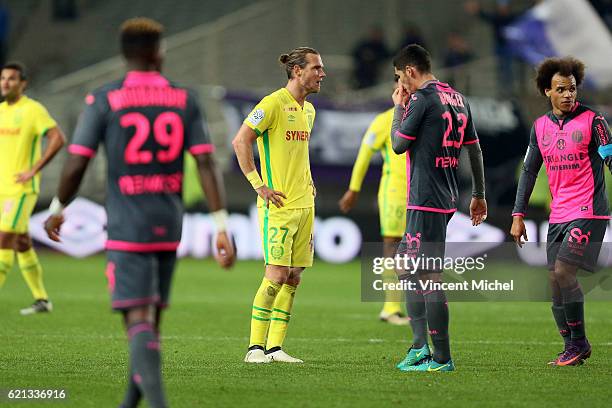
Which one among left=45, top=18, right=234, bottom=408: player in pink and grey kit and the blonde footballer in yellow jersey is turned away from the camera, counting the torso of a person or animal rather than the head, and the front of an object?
the player in pink and grey kit

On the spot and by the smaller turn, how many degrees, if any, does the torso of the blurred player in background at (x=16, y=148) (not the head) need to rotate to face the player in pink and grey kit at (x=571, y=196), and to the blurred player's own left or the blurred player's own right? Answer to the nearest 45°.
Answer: approximately 90° to the blurred player's own left

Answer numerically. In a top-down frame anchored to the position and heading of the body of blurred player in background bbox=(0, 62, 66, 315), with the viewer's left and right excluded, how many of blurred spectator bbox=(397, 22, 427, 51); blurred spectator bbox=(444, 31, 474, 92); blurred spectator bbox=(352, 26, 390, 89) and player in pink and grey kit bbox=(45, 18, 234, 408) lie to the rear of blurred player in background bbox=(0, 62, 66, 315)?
3

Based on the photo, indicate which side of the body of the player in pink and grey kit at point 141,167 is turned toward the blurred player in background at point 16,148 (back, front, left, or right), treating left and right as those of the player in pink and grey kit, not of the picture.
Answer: front

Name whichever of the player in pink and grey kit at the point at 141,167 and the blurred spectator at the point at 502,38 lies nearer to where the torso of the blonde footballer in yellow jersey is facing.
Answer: the player in pink and grey kit

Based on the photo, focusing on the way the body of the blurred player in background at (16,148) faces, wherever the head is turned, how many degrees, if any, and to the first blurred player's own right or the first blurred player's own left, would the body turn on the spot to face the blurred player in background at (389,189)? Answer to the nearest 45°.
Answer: approximately 135° to the first blurred player's own left

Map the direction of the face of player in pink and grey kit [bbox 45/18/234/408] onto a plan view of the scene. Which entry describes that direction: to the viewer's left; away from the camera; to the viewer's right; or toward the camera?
away from the camera

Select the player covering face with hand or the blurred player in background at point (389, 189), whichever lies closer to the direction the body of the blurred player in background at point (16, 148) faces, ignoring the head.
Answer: the player covering face with hand

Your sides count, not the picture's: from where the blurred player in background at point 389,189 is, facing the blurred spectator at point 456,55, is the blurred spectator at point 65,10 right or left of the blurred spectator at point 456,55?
left

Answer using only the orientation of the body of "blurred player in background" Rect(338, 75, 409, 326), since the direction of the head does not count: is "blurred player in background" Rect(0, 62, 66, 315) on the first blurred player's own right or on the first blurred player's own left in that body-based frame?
on the first blurred player's own right

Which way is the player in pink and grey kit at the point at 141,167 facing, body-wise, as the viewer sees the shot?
away from the camera

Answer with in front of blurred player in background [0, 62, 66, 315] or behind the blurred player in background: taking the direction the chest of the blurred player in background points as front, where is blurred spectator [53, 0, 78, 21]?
behind
